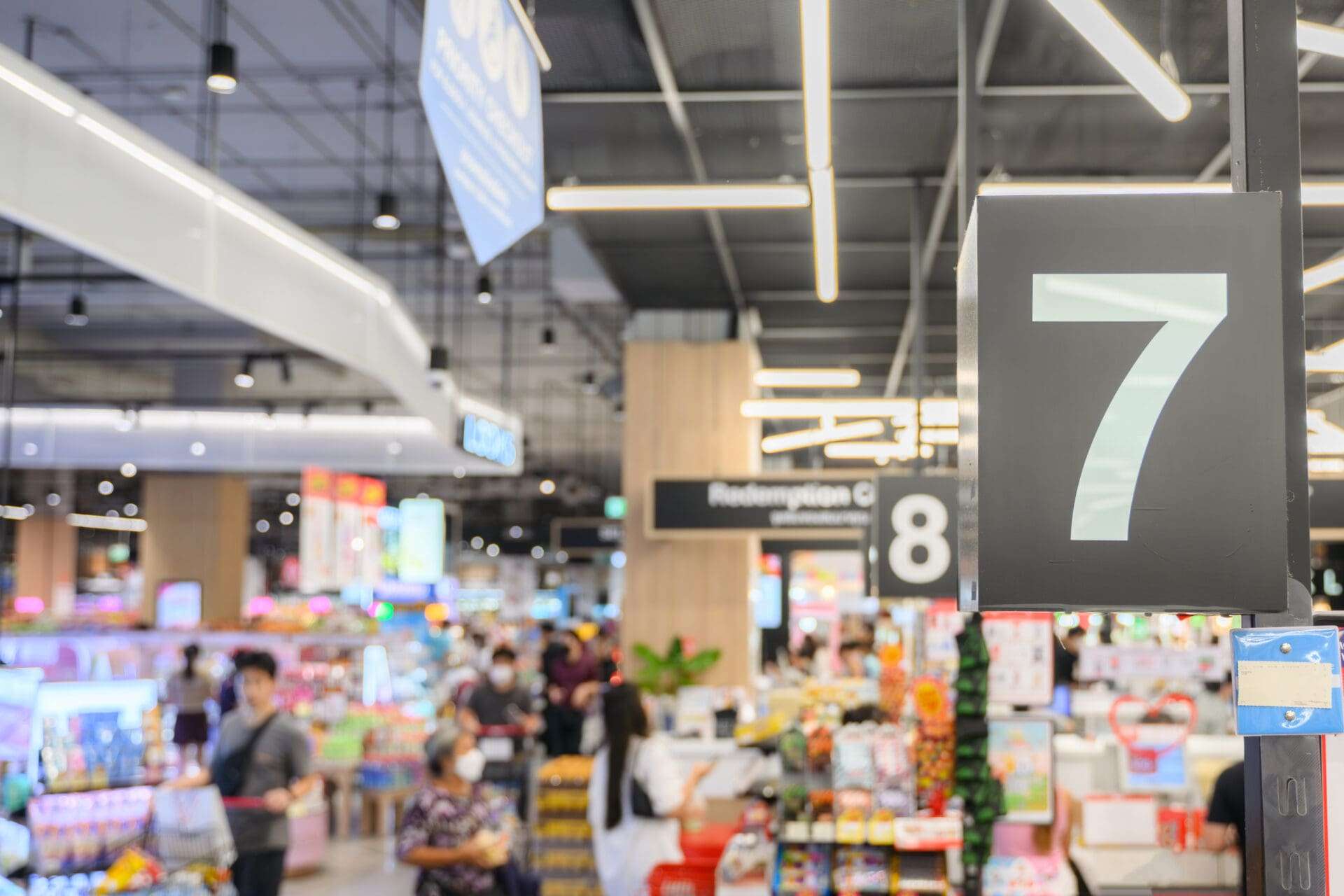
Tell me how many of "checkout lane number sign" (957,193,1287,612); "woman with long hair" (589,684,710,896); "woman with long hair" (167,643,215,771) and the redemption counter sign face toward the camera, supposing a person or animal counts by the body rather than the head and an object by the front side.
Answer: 2

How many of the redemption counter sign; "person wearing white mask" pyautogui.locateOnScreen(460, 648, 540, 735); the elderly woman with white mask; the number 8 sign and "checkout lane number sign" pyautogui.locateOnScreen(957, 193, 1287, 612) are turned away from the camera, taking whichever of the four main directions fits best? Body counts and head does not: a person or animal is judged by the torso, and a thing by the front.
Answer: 0

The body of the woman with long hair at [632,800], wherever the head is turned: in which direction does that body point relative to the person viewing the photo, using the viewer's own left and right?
facing away from the viewer and to the right of the viewer

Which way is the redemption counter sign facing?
toward the camera

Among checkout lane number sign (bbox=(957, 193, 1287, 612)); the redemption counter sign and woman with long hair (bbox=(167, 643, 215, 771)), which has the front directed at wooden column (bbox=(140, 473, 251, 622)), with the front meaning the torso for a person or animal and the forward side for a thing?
the woman with long hair

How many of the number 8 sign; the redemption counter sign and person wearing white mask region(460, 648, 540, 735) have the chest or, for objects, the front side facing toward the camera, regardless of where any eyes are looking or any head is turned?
3

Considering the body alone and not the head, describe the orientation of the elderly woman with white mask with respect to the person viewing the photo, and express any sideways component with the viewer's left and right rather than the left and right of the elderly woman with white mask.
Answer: facing the viewer and to the right of the viewer

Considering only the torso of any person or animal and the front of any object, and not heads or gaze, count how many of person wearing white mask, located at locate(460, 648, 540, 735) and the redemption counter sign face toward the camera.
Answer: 2

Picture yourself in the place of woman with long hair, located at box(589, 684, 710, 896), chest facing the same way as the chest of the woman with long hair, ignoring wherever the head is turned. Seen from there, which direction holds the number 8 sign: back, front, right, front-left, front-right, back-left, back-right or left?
front

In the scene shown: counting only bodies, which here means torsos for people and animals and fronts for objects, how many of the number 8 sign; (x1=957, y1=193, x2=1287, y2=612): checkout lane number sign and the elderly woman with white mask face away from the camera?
0

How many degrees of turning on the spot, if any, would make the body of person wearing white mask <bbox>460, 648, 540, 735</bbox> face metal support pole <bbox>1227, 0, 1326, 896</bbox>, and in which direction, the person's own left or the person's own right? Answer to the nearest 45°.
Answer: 0° — they already face it

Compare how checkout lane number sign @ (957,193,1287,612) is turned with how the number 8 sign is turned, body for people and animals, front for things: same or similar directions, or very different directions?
same or similar directions
